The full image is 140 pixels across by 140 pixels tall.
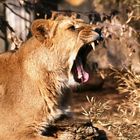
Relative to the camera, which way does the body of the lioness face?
to the viewer's right
